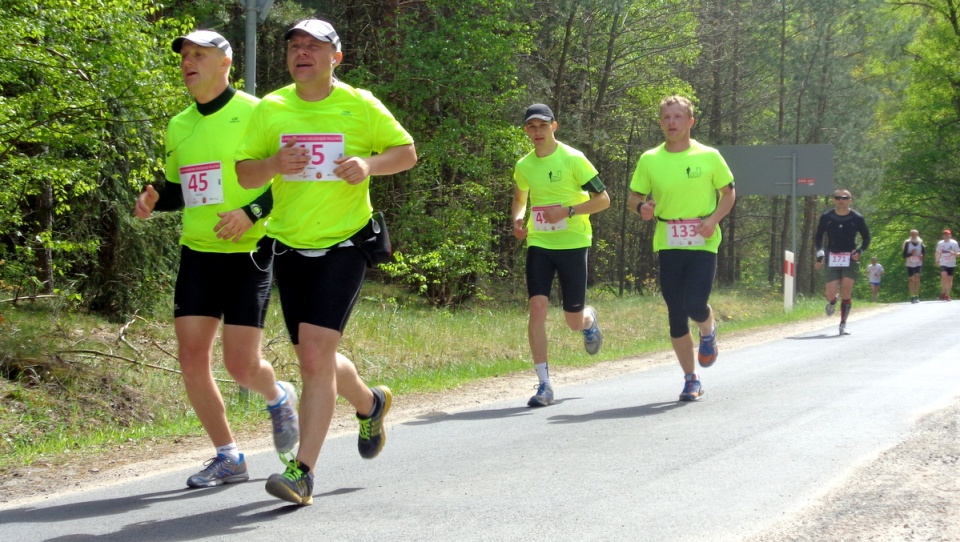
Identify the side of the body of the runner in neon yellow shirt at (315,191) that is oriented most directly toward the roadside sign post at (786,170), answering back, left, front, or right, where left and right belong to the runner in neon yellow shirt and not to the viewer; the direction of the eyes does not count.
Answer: back

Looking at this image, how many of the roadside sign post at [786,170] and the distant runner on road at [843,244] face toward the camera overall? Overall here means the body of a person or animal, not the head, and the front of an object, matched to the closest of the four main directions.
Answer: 1

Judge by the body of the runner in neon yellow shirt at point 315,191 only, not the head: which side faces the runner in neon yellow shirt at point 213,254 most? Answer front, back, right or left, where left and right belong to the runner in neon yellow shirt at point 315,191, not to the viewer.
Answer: right

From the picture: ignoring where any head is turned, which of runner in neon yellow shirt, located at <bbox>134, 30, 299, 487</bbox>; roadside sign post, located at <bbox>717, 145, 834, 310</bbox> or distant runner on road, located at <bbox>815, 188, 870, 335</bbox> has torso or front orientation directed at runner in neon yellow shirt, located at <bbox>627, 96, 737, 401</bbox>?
the distant runner on road

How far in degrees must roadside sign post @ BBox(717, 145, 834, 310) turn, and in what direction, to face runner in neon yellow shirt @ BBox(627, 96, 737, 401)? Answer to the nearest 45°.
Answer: approximately 180°

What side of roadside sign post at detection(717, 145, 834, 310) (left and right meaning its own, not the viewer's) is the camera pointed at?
back

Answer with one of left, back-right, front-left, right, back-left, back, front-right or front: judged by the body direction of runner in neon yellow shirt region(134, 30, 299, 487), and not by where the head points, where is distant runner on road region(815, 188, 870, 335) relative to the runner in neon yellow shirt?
back

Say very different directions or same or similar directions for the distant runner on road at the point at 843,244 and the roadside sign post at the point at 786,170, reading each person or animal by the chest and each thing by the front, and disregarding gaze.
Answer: very different directions

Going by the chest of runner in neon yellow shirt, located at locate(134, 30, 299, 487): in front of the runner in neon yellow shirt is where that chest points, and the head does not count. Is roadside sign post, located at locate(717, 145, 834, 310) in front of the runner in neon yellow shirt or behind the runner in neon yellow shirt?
behind

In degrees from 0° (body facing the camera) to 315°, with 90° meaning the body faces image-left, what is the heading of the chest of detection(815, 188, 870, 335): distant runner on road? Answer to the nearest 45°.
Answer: approximately 0°
